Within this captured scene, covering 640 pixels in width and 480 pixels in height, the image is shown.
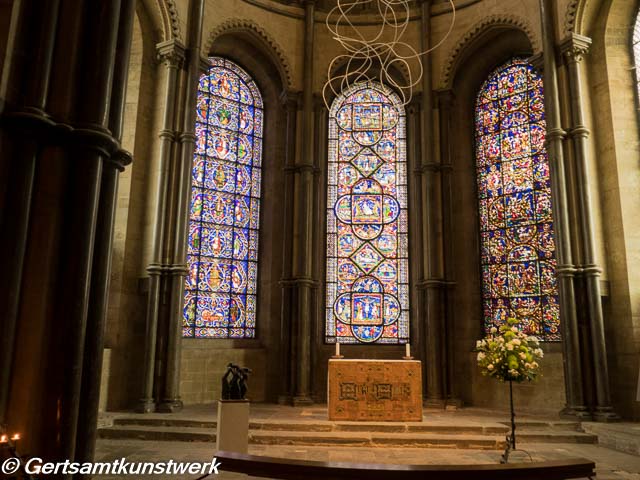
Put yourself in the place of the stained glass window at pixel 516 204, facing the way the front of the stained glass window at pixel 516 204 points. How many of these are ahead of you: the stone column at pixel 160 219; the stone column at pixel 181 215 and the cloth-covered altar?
3

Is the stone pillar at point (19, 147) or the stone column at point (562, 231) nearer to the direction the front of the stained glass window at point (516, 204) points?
the stone pillar

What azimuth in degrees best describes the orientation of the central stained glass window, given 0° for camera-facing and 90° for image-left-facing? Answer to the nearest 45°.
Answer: approximately 0°

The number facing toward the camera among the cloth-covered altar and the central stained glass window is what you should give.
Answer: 2

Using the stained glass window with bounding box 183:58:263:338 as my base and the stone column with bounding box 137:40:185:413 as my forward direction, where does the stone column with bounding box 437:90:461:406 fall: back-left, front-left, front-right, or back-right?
back-left

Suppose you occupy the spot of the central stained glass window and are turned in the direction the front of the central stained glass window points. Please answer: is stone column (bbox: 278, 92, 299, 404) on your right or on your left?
on your right

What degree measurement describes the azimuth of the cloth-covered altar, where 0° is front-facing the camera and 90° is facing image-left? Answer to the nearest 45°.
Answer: approximately 0°

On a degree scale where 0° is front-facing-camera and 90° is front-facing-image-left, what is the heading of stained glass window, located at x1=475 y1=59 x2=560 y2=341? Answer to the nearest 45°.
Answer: approximately 45°

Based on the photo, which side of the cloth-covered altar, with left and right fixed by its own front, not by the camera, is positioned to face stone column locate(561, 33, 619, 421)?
left
